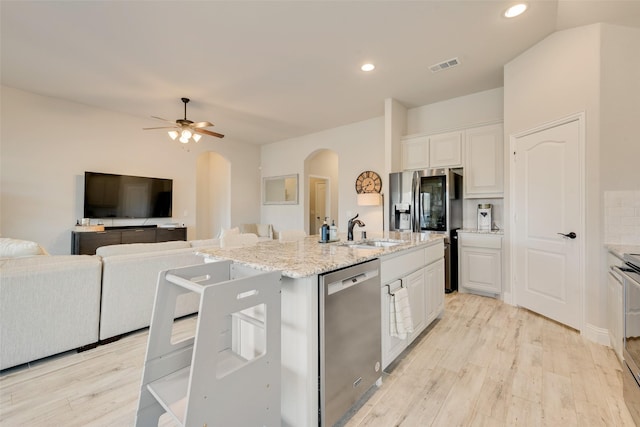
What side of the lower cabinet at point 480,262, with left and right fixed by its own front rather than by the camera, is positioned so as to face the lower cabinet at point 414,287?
front

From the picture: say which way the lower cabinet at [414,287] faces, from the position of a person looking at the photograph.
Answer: facing the viewer and to the right of the viewer

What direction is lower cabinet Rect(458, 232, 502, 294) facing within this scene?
toward the camera

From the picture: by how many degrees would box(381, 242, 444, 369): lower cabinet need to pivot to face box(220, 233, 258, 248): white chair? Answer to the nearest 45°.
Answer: approximately 135° to its right

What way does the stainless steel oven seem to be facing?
to the viewer's left

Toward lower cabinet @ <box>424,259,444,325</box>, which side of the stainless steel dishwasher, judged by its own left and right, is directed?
left

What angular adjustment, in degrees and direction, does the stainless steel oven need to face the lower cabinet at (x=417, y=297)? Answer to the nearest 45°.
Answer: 0° — it already faces it

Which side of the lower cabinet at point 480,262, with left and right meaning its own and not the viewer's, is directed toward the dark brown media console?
right

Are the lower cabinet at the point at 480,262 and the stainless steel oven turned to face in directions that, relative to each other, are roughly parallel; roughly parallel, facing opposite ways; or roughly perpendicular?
roughly perpendicular

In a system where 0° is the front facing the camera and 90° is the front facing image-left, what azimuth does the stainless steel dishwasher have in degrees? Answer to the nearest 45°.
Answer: approximately 315°

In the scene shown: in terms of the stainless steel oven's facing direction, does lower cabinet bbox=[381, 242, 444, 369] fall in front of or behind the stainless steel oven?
in front

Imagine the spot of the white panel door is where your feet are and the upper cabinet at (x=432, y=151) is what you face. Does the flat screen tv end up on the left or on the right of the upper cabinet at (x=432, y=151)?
left

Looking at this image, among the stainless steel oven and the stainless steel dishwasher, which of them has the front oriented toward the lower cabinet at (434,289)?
the stainless steel oven

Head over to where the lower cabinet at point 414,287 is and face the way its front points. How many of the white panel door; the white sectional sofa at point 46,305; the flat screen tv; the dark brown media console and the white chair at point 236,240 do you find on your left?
1

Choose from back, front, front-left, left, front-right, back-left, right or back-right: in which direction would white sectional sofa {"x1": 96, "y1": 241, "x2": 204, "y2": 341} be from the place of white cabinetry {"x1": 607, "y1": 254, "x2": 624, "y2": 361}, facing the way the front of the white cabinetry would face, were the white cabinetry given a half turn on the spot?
back-right

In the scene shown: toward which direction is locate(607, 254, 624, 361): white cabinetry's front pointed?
to the viewer's left

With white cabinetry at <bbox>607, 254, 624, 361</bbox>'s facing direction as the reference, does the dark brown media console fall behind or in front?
in front
